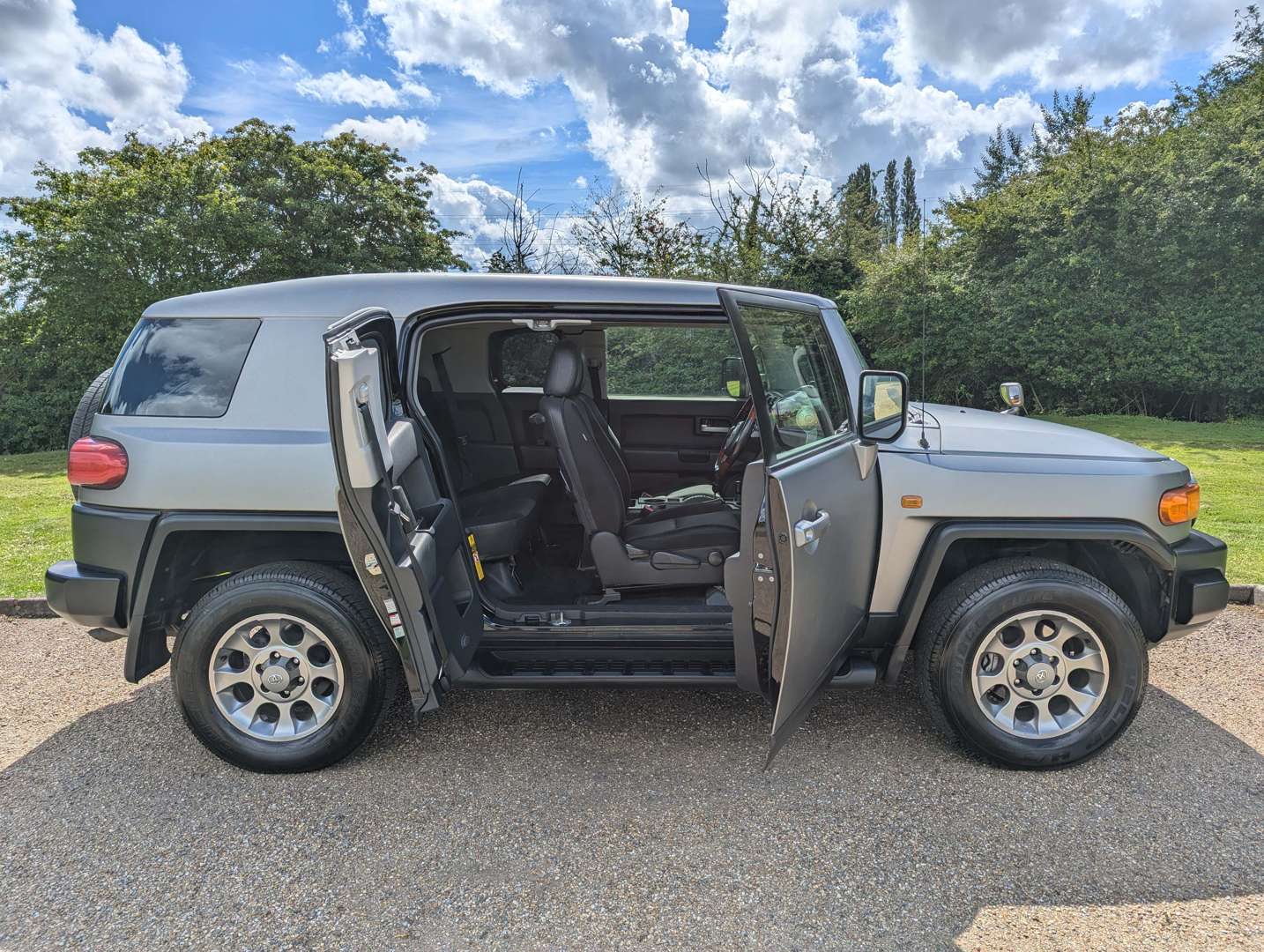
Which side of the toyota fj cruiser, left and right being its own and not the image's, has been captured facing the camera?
right
